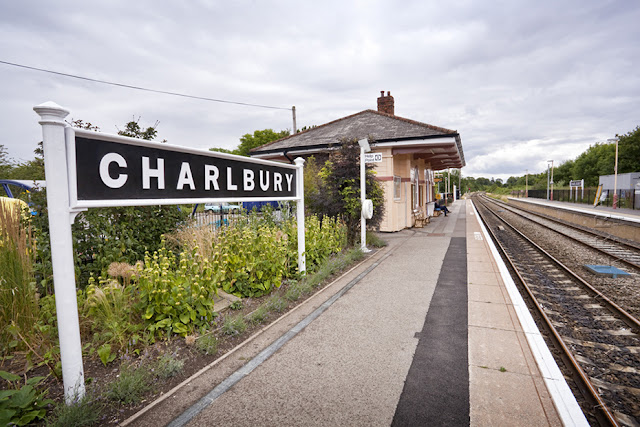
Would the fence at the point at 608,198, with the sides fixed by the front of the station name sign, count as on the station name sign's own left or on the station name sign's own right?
on the station name sign's own left

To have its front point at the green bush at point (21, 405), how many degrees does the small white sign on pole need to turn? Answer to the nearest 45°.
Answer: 0° — it already faces it

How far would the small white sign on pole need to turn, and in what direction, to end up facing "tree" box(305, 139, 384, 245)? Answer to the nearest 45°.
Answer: approximately 135° to its right

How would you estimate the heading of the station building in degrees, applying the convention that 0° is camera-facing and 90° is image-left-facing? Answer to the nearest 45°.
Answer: approximately 270°

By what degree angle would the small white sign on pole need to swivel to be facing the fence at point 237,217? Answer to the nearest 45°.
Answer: approximately 90° to its right

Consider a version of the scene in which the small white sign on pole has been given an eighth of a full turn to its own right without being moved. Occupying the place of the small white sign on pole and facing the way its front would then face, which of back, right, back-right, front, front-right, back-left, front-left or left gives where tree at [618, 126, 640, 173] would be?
back

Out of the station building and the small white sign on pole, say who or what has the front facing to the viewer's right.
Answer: the station building

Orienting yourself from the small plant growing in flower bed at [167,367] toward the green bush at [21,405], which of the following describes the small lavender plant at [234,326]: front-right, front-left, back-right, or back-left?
back-right

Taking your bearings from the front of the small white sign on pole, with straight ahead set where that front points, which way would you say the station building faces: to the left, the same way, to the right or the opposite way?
to the left
